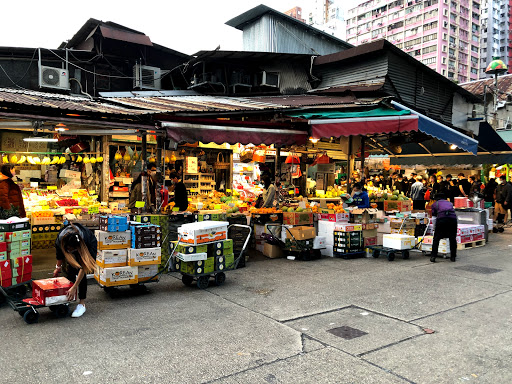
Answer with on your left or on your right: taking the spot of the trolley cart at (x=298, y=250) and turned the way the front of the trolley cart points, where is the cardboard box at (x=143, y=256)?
on your right

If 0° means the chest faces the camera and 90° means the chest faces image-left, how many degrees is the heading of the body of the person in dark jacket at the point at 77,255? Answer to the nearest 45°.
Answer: approximately 45°

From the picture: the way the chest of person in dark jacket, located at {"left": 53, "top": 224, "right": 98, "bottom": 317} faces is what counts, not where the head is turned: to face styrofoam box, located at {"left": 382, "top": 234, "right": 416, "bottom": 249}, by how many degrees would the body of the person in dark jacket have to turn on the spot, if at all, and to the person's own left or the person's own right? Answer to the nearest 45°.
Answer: approximately 135° to the person's own left

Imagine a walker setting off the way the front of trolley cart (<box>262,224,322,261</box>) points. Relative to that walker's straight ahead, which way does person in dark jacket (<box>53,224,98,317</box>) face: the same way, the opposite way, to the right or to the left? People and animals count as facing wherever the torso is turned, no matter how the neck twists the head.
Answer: to the right

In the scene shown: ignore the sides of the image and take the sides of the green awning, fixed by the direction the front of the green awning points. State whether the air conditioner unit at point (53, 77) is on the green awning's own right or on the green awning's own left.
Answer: on the green awning's own right

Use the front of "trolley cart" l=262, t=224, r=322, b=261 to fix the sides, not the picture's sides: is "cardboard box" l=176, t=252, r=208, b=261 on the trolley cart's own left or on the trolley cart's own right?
on the trolley cart's own right

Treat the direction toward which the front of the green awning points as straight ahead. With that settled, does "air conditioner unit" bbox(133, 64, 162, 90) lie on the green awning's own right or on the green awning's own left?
on the green awning's own right

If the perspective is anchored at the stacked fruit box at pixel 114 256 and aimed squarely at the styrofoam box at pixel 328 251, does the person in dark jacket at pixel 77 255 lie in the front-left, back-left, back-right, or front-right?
back-right

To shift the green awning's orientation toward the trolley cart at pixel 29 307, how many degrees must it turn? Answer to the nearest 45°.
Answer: approximately 45° to its right
